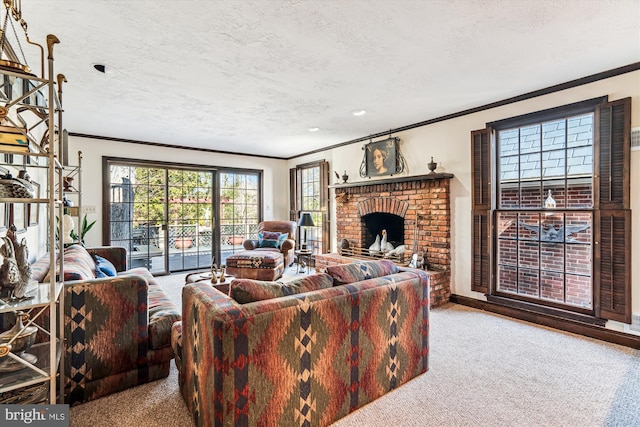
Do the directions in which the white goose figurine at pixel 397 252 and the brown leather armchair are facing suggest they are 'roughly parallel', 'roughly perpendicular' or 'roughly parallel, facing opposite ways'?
roughly perpendicular

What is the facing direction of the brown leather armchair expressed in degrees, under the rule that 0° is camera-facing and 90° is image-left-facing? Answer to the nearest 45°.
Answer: approximately 45°

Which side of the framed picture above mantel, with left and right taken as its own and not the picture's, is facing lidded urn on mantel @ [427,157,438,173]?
left

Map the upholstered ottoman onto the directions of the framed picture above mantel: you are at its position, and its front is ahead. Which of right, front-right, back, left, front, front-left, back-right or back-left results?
front-right

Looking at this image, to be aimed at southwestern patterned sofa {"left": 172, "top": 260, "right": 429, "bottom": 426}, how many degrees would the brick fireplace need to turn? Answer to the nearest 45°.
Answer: approximately 45° to its left

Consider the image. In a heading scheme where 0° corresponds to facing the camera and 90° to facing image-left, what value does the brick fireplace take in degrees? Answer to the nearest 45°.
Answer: approximately 45°

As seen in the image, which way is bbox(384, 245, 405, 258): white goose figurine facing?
to the viewer's left

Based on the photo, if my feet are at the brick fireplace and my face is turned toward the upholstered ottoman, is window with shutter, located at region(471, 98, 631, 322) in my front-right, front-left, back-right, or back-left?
back-left

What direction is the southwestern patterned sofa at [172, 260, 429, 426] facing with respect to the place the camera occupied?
facing away from the viewer and to the left of the viewer

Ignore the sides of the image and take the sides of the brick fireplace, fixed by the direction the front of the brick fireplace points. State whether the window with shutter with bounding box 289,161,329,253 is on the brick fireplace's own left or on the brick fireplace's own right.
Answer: on the brick fireplace's own right
